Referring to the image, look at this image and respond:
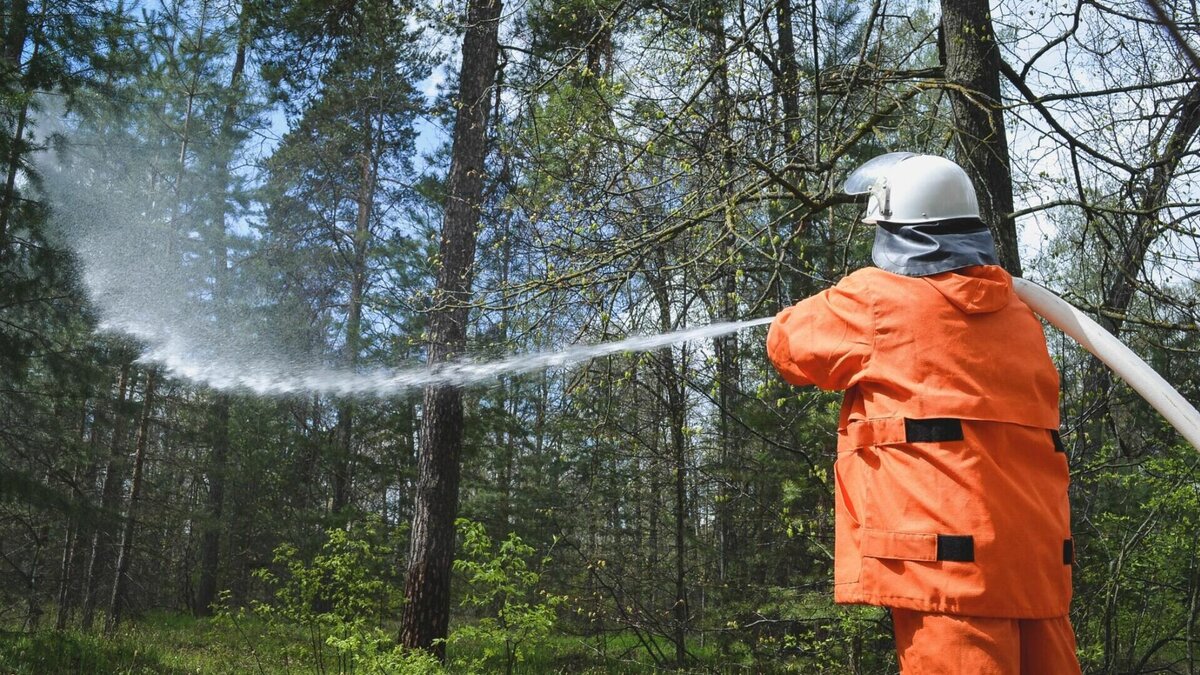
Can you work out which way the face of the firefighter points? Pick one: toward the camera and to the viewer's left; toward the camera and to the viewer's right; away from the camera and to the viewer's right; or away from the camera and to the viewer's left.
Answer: away from the camera and to the viewer's left

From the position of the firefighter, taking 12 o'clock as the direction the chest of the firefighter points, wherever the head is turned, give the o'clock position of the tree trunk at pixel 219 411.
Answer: The tree trunk is roughly at 12 o'clock from the firefighter.

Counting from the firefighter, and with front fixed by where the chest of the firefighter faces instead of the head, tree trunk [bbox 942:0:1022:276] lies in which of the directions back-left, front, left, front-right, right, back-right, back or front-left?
front-right

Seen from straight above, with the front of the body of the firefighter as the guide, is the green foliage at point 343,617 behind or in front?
in front

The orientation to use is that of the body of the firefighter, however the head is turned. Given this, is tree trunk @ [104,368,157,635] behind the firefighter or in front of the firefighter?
in front

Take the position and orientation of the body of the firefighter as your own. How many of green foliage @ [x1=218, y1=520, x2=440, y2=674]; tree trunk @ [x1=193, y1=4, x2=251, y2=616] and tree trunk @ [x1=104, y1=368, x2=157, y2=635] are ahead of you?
3

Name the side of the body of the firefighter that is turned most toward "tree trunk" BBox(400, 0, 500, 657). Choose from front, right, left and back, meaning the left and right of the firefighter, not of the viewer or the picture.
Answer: front

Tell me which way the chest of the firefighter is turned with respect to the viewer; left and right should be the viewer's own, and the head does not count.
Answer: facing away from the viewer and to the left of the viewer
